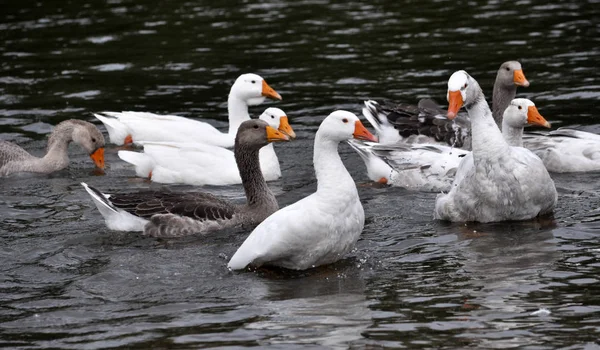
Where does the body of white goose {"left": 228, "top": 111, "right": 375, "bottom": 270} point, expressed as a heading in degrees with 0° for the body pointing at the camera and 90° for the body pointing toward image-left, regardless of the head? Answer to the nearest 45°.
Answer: approximately 270°

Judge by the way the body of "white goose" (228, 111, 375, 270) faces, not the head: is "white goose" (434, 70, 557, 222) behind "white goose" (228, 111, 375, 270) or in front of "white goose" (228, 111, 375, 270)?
in front
